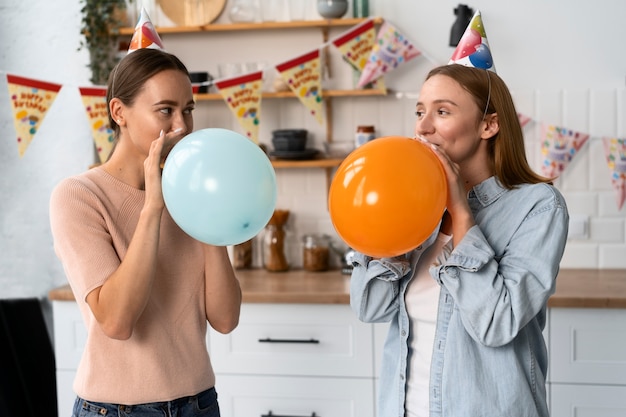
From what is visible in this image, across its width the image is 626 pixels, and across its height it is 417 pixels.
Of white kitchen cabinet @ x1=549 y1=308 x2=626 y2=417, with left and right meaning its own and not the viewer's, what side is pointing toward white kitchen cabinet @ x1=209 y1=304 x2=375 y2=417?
right

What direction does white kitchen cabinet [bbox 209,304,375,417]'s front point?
toward the camera

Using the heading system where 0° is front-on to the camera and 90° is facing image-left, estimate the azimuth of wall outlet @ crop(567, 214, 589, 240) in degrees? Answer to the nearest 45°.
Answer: approximately 0°

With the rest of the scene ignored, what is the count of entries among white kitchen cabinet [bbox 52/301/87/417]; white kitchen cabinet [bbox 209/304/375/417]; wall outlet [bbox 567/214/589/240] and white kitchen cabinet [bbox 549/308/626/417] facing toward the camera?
4

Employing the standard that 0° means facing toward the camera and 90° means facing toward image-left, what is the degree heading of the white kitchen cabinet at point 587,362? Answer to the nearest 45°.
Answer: approximately 0°

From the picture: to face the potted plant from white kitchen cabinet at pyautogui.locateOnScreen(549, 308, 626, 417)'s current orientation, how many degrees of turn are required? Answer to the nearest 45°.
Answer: approximately 90° to its right

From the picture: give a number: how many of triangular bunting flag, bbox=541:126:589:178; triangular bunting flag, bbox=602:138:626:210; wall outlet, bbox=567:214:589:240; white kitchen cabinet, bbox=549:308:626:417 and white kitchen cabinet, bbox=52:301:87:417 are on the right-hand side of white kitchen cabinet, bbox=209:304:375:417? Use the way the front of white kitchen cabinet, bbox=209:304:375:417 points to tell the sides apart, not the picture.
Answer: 1

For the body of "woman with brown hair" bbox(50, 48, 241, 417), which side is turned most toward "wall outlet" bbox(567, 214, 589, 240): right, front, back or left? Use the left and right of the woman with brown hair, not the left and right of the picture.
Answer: left

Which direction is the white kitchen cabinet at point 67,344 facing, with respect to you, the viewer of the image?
facing the viewer

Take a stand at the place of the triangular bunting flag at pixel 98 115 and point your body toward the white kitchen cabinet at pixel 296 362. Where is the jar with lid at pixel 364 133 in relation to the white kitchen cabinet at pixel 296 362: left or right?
left

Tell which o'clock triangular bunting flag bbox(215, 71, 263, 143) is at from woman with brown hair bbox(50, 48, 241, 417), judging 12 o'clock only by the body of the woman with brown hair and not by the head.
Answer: The triangular bunting flag is roughly at 8 o'clock from the woman with brown hair.

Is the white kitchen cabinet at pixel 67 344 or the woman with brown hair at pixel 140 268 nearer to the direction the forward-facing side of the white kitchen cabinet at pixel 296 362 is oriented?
the woman with brown hair

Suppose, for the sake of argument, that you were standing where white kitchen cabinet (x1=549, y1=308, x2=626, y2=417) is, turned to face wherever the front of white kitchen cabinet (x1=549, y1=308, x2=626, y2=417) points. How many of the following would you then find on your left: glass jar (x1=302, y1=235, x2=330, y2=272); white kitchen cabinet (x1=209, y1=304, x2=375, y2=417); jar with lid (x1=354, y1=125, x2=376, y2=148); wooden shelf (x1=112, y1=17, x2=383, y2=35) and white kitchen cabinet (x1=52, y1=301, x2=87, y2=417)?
0

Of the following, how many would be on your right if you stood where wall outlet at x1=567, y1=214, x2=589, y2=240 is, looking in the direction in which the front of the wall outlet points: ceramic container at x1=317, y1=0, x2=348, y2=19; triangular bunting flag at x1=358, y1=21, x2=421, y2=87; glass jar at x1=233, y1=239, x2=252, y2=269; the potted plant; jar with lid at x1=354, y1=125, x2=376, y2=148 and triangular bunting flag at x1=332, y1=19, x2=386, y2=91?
6

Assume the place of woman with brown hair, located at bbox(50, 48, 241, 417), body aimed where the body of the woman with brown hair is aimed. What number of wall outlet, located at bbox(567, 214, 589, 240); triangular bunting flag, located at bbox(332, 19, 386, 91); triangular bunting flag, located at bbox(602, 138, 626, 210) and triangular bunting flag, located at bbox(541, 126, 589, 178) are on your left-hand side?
4

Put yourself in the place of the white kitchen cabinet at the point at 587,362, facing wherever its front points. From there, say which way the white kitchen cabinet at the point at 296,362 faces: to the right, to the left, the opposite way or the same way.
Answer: the same way

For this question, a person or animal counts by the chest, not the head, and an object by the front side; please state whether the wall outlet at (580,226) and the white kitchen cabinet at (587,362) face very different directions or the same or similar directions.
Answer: same or similar directions

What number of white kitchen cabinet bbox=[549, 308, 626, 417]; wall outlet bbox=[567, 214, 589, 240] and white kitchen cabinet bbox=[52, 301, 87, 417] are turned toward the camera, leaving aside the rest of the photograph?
3

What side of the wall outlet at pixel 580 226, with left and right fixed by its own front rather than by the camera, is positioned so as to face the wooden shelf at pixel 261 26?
right
